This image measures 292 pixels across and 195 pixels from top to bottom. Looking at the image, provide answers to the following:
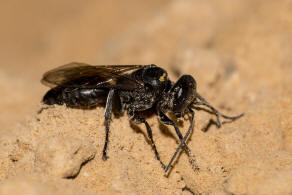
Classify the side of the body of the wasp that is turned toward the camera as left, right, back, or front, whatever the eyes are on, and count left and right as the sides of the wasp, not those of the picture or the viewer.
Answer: right

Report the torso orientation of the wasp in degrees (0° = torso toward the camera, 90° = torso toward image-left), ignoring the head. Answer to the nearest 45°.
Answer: approximately 270°
